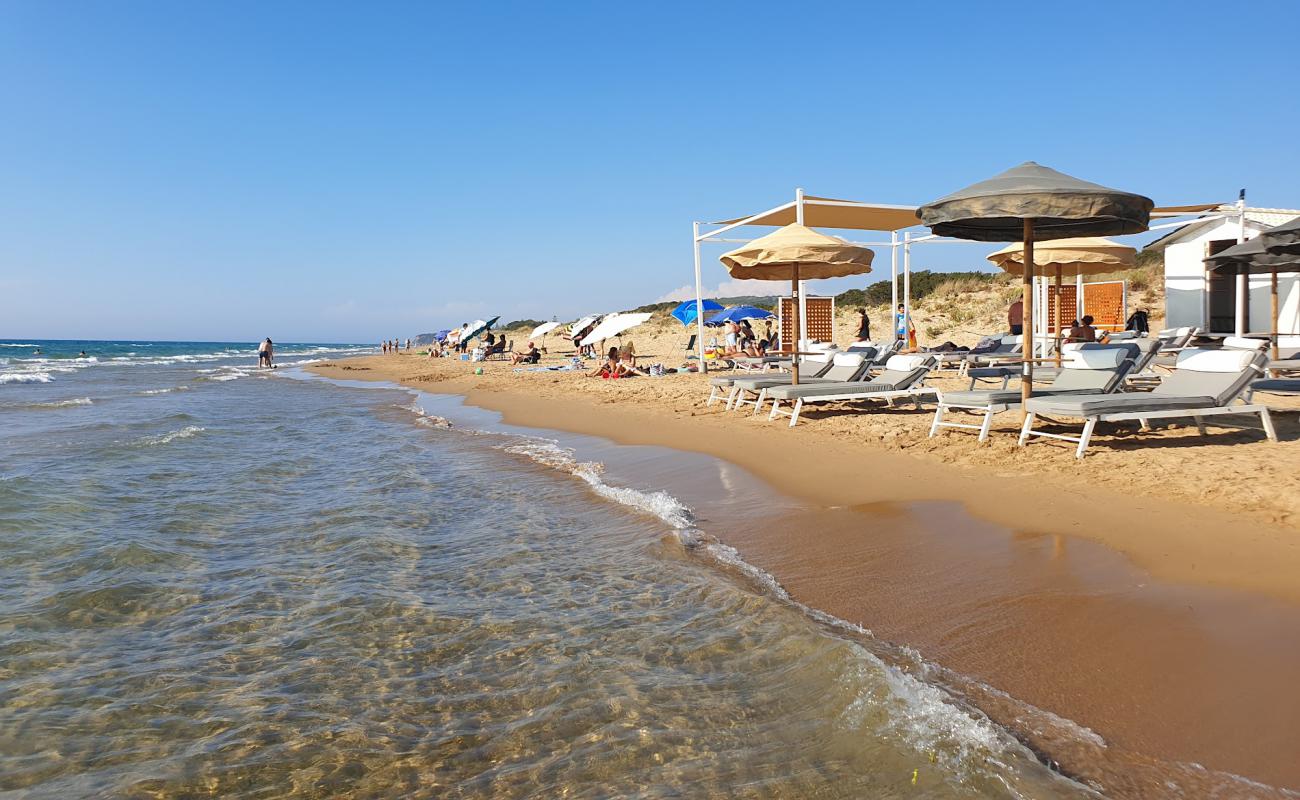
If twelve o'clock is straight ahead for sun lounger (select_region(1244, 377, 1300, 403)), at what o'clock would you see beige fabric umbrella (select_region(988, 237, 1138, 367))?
The beige fabric umbrella is roughly at 2 o'clock from the sun lounger.

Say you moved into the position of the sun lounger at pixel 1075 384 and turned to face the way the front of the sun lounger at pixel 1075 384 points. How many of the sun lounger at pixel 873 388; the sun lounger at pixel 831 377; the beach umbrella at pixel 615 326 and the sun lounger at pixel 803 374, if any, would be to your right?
4

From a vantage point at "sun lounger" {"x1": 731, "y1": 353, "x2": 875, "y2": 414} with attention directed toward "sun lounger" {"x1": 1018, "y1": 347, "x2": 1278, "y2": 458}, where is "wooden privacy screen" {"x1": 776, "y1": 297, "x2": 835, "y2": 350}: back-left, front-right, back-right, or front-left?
back-left

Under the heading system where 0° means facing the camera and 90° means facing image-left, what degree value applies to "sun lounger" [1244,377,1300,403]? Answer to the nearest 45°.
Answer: approximately 90°

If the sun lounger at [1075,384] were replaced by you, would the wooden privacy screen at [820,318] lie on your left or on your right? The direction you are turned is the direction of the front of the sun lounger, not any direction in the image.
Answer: on your right

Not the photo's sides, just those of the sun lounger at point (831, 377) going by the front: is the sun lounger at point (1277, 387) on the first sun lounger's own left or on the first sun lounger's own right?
on the first sun lounger's own left

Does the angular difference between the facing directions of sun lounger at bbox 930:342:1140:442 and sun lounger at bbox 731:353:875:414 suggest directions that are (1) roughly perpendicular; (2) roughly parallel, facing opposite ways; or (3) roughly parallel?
roughly parallel

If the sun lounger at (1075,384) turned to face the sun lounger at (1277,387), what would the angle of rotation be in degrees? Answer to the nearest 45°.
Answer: approximately 135° to its left

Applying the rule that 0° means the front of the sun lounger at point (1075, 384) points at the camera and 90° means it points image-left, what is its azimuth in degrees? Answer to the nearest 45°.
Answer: approximately 45°

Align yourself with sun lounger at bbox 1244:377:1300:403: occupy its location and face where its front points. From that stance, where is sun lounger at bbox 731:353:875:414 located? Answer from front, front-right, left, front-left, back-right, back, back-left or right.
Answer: front

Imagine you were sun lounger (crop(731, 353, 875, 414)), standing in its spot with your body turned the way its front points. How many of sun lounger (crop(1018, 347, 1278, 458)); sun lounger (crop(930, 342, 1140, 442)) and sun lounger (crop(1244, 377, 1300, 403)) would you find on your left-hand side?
3

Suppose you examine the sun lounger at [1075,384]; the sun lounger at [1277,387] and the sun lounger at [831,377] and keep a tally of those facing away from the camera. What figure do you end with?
0

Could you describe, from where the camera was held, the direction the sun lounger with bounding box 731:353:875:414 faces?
facing the viewer and to the left of the viewer

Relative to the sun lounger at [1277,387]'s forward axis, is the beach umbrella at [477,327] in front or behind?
in front

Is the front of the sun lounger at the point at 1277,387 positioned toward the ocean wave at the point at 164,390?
yes

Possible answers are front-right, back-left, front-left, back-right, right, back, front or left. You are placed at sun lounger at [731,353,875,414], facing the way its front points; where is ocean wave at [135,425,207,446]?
front-right
